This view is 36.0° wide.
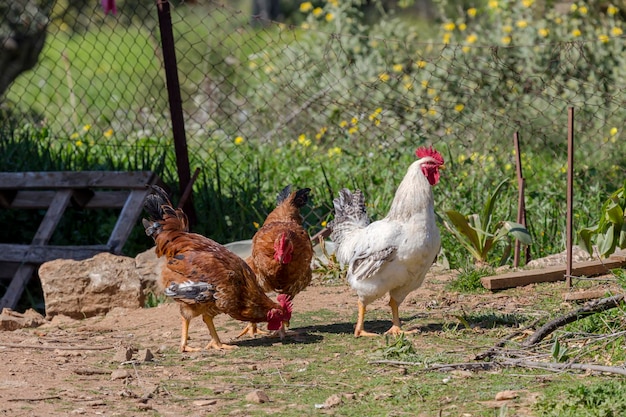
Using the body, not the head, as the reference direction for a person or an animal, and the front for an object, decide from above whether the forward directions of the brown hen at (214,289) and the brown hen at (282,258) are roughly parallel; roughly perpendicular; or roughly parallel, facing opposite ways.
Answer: roughly perpendicular

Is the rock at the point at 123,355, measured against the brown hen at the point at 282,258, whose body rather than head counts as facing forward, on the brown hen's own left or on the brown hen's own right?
on the brown hen's own right

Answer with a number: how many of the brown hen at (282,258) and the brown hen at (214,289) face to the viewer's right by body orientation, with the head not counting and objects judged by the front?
1

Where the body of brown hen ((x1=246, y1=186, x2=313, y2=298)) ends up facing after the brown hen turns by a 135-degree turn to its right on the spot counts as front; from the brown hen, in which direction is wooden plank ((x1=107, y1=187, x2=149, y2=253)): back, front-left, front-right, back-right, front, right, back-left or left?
front

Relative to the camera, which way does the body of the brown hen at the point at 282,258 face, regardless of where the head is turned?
toward the camera

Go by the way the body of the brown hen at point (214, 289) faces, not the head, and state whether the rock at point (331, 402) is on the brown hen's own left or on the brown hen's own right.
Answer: on the brown hen's own right

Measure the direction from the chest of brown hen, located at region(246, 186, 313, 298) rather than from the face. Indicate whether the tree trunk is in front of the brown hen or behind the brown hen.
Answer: behind

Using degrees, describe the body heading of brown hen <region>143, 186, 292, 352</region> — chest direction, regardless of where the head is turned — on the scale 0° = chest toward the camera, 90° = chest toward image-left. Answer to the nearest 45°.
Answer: approximately 270°

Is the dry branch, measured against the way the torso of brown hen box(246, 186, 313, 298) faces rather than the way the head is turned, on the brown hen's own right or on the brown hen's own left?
on the brown hen's own left

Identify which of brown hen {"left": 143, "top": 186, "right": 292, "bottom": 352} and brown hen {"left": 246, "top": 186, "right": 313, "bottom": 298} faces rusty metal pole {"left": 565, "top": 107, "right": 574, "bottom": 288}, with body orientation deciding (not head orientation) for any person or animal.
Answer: brown hen {"left": 143, "top": 186, "right": 292, "bottom": 352}

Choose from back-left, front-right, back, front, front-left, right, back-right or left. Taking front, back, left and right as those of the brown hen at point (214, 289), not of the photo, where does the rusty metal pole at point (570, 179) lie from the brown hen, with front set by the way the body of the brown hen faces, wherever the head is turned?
front

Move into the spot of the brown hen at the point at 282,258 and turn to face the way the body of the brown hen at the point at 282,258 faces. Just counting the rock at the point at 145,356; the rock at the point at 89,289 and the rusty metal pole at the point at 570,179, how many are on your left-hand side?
1

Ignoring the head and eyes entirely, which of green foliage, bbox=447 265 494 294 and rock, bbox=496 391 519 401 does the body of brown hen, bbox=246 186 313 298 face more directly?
the rock

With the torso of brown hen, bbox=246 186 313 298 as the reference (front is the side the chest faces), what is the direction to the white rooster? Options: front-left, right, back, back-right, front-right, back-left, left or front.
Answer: front-left
